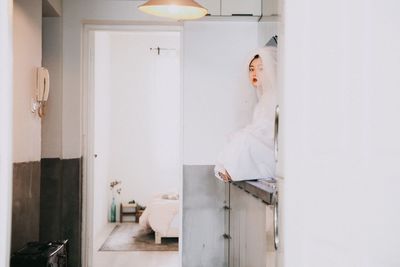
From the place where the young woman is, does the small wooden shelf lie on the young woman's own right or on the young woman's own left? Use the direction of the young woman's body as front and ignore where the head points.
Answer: on the young woman's own right

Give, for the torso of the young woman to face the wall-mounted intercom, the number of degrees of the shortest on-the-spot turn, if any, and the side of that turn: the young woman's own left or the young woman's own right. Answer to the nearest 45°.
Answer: approximately 45° to the young woman's own right

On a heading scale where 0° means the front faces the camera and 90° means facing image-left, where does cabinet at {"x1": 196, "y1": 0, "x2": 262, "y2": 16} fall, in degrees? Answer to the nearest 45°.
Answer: approximately 0°

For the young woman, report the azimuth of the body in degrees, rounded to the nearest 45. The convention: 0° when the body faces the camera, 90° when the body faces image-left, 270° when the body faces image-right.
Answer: approximately 45°

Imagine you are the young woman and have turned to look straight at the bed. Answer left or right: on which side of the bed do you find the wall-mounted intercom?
left

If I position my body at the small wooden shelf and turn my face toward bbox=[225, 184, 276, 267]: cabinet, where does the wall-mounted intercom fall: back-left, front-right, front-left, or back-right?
front-right

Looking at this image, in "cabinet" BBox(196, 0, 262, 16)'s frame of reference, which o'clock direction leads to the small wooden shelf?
The small wooden shelf is roughly at 5 o'clock from the cabinet.

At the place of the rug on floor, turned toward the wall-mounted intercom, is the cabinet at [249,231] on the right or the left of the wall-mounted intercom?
left

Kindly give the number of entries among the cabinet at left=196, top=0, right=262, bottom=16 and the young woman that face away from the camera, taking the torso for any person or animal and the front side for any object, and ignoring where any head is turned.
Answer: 0

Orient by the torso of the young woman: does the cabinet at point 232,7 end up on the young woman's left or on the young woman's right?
on the young woman's right
